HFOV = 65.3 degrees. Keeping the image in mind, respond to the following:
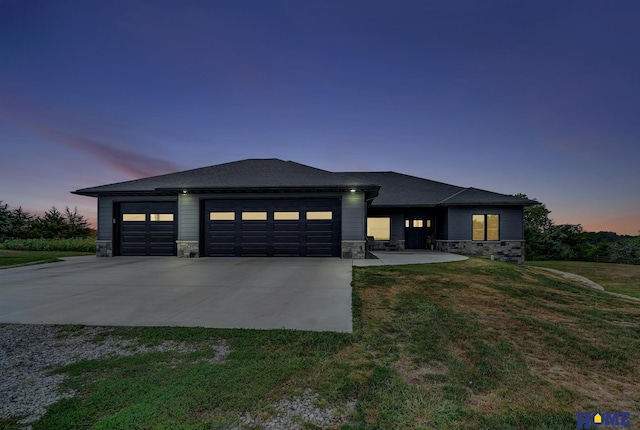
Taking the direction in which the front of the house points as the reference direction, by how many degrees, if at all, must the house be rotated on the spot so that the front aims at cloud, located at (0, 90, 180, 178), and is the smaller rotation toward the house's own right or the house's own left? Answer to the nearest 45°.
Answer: approximately 90° to the house's own right

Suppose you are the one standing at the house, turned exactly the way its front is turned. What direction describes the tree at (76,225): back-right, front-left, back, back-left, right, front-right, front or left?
back-right

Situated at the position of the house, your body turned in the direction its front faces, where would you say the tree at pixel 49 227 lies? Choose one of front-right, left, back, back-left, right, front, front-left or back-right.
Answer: back-right

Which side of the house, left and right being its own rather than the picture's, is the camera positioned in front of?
front
